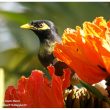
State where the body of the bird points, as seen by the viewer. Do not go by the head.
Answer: to the viewer's left
